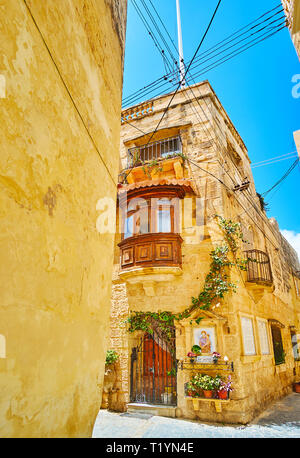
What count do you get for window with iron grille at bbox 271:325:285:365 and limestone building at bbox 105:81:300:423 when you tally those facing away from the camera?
0

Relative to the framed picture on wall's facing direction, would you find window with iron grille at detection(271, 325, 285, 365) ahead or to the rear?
to the rear

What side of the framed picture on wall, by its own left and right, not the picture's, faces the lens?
front

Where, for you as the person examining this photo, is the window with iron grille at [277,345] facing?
facing the viewer and to the right of the viewer
